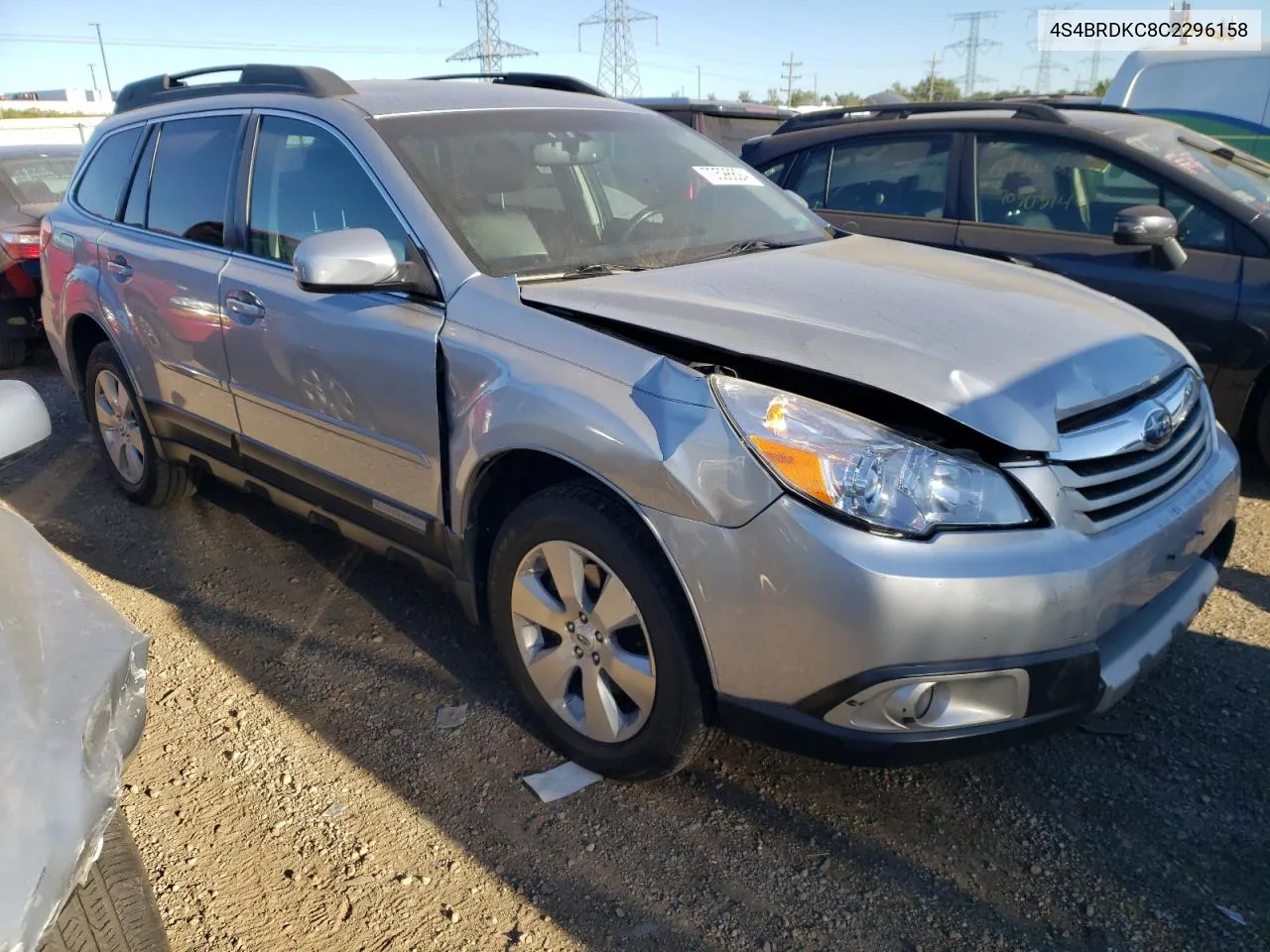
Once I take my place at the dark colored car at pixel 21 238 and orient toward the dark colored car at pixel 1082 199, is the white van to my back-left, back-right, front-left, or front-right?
front-left

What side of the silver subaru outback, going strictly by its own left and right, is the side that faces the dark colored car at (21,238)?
back

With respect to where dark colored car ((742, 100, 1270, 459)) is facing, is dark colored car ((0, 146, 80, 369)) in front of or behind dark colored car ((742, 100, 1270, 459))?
behind

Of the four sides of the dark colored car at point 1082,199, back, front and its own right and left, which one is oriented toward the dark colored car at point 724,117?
back

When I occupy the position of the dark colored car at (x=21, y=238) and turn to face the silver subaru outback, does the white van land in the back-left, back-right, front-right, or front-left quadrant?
front-left

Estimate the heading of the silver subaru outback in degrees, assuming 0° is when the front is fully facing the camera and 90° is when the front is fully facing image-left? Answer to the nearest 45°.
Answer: approximately 315°

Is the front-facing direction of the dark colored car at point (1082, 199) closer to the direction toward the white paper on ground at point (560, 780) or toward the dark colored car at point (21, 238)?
the white paper on ground

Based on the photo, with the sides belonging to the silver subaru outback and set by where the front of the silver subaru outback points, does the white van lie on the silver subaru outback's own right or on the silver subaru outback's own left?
on the silver subaru outback's own left

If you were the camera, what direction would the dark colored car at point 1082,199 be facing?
facing the viewer and to the right of the viewer

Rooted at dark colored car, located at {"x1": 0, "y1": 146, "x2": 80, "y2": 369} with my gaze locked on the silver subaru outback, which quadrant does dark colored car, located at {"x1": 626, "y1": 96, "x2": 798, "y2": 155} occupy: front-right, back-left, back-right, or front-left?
front-left

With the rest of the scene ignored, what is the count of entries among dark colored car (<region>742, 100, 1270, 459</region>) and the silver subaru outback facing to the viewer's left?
0

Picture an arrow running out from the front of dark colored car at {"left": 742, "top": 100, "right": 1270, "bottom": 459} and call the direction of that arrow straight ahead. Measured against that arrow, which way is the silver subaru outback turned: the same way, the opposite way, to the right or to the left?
the same way

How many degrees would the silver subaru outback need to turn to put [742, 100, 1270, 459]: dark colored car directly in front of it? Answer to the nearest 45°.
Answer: approximately 90° to its left
